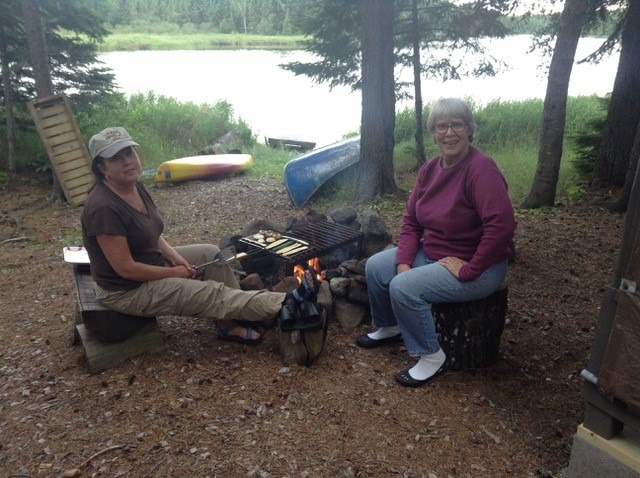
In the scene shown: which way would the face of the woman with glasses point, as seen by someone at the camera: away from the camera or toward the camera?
toward the camera

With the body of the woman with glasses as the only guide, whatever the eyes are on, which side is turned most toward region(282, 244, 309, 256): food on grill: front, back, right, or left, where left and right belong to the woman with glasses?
right

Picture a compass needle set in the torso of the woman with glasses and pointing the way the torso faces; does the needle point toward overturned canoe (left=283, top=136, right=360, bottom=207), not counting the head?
no

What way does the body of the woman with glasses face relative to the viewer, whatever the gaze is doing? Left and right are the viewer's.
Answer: facing the viewer and to the left of the viewer

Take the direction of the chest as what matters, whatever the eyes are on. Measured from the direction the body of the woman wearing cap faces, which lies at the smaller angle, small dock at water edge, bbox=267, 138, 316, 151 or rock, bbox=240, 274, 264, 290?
the rock

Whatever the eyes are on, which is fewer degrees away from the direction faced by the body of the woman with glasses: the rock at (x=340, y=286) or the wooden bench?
the wooden bench

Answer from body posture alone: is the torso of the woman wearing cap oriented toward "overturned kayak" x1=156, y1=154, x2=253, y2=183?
no

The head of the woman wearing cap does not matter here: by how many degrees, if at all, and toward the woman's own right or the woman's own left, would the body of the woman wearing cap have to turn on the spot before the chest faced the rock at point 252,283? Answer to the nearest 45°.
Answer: approximately 90° to the woman's own left

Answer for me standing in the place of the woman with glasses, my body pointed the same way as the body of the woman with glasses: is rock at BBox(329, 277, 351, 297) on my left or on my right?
on my right

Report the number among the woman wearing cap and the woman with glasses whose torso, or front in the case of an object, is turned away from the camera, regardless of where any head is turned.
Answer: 0

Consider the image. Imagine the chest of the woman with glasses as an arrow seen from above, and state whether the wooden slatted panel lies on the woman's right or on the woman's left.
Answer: on the woman's right

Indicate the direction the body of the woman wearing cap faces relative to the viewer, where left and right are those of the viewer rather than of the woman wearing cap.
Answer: facing the viewer and to the right of the viewer

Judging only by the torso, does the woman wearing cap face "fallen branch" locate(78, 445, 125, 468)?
no

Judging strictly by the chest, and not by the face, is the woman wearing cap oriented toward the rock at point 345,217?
no
